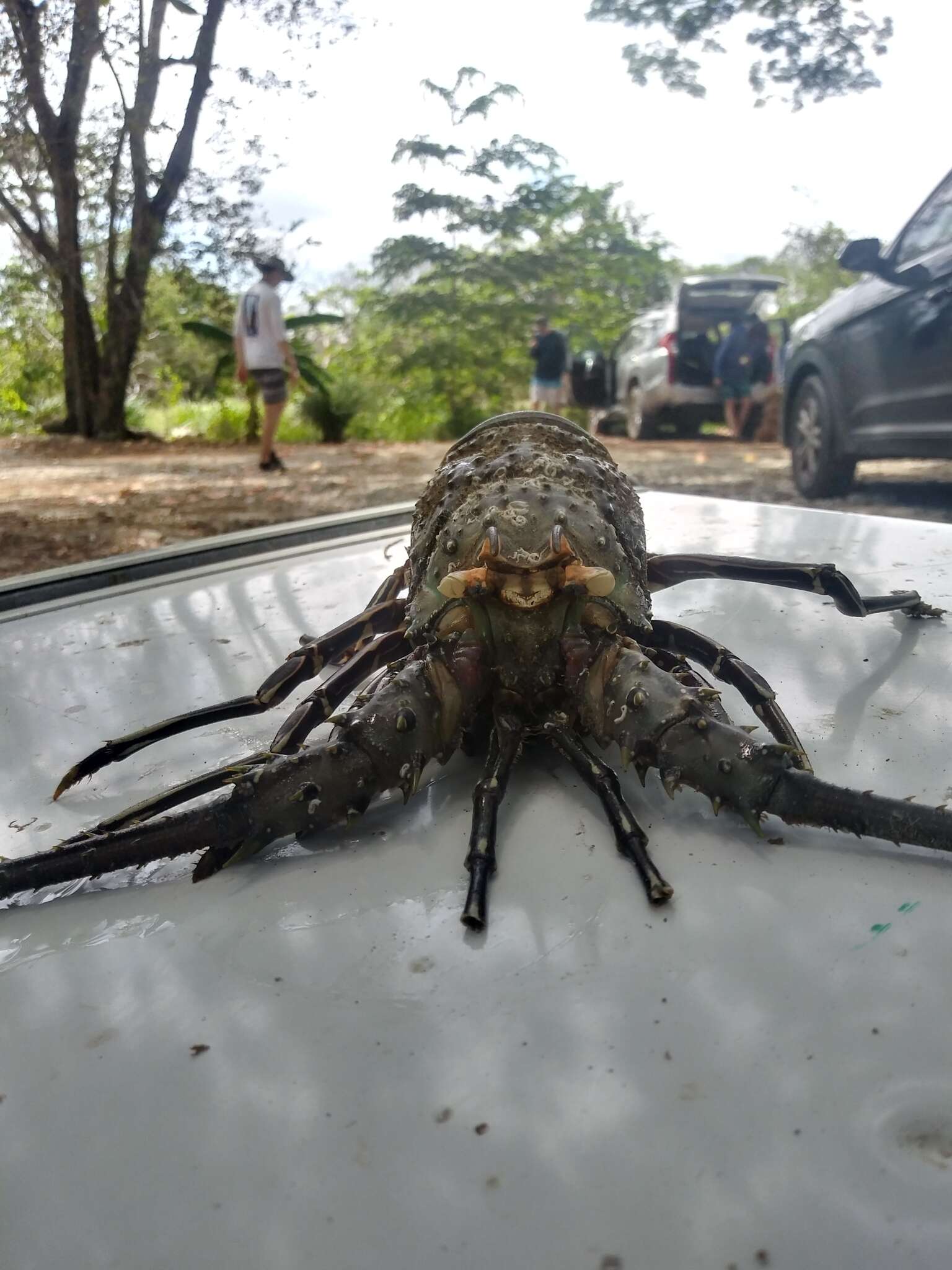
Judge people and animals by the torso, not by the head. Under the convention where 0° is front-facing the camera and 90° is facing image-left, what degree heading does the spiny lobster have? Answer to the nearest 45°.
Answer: approximately 0°

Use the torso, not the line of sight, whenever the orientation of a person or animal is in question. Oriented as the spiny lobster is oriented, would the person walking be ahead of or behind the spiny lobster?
behind

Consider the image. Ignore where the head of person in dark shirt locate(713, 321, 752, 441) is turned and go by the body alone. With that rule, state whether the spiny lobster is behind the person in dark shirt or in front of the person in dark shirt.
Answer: behind

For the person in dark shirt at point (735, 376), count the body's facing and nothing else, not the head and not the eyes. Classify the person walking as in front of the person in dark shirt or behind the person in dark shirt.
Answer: behind

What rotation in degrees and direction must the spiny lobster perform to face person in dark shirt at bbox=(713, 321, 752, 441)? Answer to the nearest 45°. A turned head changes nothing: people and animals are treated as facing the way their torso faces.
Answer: approximately 180°

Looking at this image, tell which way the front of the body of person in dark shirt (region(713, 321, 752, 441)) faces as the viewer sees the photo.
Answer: away from the camera

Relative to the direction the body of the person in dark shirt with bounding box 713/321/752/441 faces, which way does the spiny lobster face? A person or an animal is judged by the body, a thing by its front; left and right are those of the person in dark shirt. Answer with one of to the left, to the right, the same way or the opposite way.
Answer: the opposite way

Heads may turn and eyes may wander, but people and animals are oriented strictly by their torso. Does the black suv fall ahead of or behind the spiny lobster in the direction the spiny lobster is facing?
behind

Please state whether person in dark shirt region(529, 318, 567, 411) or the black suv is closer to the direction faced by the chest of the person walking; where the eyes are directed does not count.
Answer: the person in dark shirt

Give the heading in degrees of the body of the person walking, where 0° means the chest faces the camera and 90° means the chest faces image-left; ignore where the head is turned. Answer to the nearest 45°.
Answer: approximately 225°

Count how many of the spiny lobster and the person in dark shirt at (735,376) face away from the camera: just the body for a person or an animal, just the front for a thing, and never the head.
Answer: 1

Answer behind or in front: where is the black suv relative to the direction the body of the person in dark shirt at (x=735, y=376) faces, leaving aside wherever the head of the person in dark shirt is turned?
behind

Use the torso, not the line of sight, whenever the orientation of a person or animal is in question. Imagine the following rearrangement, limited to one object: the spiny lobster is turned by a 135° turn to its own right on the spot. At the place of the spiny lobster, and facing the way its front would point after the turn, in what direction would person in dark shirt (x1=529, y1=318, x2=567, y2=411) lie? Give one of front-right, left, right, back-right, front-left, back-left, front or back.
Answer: front-right
